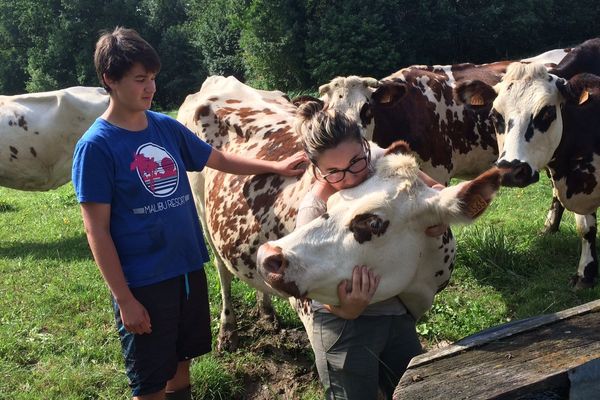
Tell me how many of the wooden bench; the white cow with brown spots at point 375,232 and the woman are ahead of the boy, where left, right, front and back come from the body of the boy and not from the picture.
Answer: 3

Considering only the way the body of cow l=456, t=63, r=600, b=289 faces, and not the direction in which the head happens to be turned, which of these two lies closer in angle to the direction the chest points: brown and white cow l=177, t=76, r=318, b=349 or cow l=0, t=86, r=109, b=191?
the brown and white cow

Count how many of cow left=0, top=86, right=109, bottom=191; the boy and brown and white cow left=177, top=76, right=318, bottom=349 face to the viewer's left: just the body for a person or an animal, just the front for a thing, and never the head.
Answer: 1

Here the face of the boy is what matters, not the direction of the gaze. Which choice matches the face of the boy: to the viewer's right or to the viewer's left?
to the viewer's right

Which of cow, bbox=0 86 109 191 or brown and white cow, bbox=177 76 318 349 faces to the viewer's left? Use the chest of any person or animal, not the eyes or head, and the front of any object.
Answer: the cow

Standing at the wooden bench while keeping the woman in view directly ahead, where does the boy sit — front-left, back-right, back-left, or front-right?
front-left

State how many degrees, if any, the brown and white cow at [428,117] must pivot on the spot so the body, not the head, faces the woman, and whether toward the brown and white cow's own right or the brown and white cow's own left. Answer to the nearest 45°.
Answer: approximately 45° to the brown and white cow's own left

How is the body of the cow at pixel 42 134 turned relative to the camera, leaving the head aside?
to the viewer's left

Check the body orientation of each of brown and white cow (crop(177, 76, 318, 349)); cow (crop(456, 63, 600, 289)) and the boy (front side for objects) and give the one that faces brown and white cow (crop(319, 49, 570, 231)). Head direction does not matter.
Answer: brown and white cow (crop(177, 76, 318, 349))

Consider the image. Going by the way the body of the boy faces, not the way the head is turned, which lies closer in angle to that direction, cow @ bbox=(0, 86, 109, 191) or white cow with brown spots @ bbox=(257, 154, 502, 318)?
the white cow with brown spots

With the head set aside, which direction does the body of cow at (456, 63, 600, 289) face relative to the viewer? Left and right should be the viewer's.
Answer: facing the viewer and to the left of the viewer

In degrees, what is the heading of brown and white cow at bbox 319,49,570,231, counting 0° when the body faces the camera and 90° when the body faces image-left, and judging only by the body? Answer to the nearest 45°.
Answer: approximately 45°
